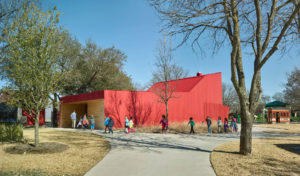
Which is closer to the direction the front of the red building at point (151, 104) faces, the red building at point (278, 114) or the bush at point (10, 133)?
the bush

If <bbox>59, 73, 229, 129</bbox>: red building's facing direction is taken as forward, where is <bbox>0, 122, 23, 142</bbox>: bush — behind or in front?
in front

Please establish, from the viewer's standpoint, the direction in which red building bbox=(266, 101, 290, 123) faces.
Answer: facing the viewer

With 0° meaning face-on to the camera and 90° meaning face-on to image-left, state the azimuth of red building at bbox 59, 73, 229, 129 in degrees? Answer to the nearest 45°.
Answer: approximately 45°

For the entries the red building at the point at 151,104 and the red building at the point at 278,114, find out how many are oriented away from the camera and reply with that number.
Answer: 0
